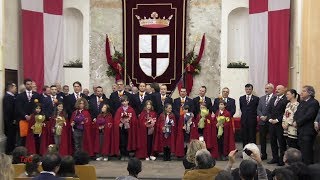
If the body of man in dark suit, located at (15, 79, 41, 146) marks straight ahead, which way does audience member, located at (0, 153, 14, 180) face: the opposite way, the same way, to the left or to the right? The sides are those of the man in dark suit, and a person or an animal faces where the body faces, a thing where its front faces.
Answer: the opposite way

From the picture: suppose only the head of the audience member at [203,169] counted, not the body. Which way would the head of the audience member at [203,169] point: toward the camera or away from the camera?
away from the camera

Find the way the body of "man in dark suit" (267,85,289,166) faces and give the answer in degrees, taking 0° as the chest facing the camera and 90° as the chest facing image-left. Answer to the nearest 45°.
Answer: approximately 45°

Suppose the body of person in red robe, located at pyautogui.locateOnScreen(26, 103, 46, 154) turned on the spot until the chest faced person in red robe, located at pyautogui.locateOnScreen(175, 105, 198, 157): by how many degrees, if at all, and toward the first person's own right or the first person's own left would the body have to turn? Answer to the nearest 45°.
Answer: approximately 90° to the first person's own left

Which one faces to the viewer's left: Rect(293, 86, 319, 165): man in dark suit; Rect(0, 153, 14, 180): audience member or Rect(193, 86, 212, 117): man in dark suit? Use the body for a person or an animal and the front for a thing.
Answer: Rect(293, 86, 319, 165): man in dark suit

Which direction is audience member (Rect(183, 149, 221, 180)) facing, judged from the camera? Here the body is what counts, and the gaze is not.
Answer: away from the camera

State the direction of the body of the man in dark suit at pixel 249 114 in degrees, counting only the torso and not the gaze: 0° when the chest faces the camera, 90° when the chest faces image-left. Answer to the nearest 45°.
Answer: approximately 0°

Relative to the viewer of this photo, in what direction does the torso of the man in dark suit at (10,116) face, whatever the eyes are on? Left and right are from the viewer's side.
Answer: facing to the right of the viewer

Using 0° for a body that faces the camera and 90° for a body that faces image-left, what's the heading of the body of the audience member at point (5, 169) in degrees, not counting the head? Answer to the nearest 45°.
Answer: approximately 180°
